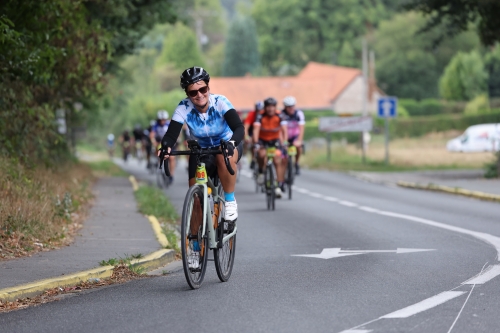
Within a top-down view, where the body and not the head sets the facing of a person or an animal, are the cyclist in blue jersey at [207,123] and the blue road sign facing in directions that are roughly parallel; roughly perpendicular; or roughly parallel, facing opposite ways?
roughly parallel

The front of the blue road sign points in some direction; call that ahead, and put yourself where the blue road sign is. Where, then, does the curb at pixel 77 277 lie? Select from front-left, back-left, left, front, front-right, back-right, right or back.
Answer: front

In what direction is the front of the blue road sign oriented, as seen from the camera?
facing the viewer

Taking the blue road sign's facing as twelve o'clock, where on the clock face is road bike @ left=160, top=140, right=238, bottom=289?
The road bike is roughly at 12 o'clock from the blue road sign.

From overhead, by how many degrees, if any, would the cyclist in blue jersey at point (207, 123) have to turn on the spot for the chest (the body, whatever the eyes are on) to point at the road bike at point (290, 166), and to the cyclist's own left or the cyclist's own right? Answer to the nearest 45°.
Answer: approximately 180°

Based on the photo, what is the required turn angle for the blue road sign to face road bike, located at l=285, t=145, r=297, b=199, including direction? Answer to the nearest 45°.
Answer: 0° — it already faces it

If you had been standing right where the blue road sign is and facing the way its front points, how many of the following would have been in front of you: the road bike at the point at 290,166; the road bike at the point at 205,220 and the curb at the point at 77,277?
3

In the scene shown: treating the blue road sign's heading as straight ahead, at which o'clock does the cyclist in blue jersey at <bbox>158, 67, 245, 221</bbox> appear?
The cyclist in blue jersey is roughly at 12 o'clock from the blue road sign.

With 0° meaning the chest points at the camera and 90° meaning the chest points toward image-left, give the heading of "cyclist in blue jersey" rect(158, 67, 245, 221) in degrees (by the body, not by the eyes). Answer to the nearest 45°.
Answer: approximately 0°
